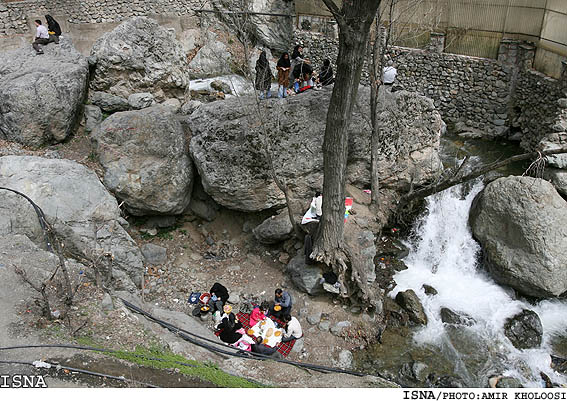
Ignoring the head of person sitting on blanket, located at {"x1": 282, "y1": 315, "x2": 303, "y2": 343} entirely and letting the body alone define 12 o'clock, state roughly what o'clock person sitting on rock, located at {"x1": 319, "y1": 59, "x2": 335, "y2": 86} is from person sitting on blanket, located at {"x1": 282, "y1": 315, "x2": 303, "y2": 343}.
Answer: person sitting on rock, located at {"x1": 319, "y1": 59, "x2": 335, "y2": 86} is roughly at 3 o'clock from person sitting on blanket, located at {"x1": 282, "y1": 315, "x2": 303, "y2": 343}.

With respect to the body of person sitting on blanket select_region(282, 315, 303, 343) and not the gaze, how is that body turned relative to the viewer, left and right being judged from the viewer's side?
facing to the left of the viewer

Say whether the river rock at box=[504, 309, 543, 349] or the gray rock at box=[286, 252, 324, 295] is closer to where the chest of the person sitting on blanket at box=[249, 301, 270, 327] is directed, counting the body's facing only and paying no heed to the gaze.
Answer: the river rock

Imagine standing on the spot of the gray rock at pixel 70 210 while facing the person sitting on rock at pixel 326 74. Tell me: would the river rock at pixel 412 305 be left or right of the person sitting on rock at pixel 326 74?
right

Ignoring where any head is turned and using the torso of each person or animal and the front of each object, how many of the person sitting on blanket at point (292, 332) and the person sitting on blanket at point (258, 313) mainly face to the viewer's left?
1

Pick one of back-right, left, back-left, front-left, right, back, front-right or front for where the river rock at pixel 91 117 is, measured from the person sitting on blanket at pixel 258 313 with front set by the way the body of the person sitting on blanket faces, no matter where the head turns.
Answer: back

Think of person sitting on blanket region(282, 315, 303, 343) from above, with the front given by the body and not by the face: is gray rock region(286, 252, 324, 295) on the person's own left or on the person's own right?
on the person's own right

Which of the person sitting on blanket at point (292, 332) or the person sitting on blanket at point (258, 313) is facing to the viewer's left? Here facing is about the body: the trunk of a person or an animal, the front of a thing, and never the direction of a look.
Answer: the person sitting on blanket at point (292, 332)

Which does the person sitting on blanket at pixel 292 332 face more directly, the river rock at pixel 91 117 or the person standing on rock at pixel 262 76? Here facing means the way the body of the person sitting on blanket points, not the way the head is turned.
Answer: the river rock

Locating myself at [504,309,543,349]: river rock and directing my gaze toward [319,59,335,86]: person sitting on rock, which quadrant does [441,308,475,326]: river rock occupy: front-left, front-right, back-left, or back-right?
front-left
